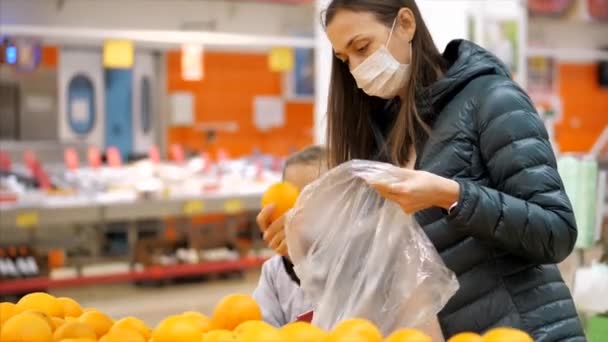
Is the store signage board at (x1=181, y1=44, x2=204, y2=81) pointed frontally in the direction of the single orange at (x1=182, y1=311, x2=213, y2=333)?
yes

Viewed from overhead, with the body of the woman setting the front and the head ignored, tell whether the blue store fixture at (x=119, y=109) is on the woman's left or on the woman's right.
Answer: on the woman's right

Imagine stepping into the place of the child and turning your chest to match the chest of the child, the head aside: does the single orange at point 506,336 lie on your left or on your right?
on your left

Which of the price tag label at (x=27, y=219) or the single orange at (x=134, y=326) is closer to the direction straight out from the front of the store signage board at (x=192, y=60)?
the single orange

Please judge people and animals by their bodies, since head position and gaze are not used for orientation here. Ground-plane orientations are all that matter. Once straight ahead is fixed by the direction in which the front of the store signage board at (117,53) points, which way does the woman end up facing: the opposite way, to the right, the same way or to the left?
to the right

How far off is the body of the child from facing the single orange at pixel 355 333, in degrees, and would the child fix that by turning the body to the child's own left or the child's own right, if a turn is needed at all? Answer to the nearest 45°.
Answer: approximately 45° to the child's own left

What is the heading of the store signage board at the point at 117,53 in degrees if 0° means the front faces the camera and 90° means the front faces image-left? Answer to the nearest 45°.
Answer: approximately 0°

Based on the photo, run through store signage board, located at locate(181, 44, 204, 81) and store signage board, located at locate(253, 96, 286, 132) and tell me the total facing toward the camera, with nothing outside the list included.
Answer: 2
